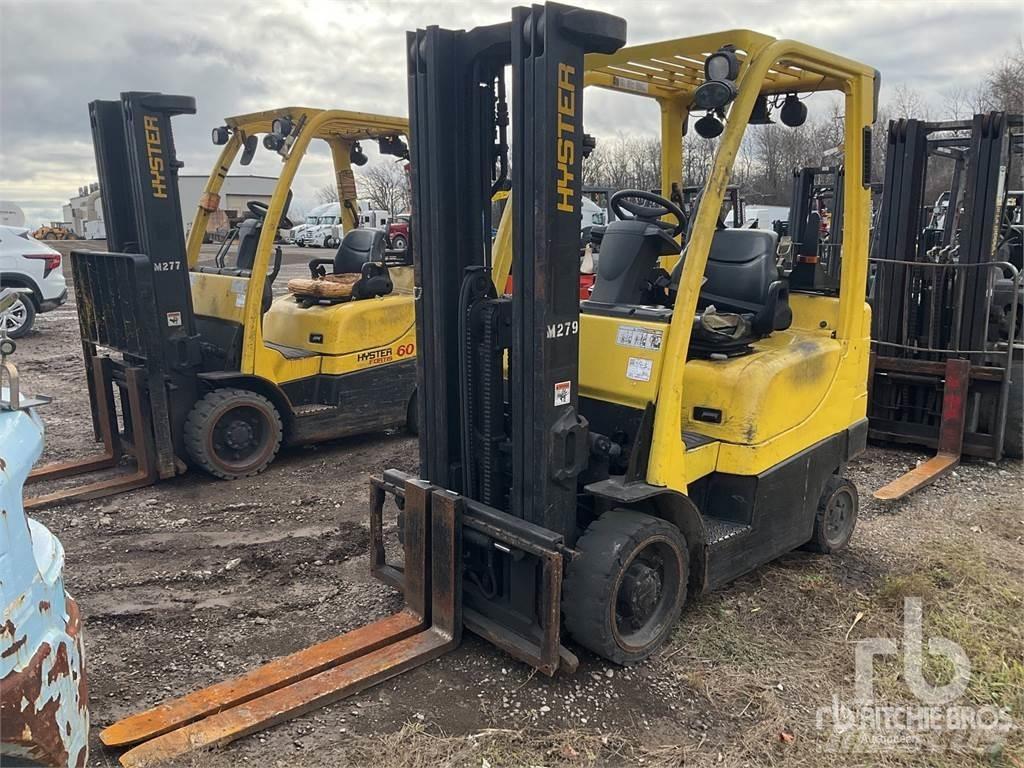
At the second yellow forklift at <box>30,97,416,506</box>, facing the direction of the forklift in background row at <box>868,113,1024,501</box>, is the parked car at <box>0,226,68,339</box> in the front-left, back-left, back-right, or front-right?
back-left

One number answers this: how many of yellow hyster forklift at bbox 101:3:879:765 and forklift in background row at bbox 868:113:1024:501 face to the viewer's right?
0

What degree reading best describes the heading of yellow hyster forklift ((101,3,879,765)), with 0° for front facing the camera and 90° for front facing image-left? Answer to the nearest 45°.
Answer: approximately 45°

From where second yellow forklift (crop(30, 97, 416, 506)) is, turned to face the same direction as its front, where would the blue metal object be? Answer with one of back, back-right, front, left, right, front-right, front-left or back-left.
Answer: front-left

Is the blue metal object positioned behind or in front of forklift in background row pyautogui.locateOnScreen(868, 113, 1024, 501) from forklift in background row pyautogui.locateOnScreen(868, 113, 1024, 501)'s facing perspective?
in front

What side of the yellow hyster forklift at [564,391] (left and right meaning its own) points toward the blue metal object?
front

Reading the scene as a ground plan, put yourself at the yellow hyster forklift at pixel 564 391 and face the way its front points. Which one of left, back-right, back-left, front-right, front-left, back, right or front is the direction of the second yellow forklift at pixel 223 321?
right

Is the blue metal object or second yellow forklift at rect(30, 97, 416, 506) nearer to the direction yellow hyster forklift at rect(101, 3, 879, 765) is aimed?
the blue metal object

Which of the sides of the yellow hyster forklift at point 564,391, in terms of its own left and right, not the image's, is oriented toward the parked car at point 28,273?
right

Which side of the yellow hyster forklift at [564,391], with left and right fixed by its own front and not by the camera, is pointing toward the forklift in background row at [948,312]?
back

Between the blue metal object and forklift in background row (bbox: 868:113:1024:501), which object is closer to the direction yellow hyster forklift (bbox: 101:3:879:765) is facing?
the blue metal object

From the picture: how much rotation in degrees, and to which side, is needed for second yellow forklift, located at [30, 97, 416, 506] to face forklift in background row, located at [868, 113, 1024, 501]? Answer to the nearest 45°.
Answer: approximately 135° to its left
